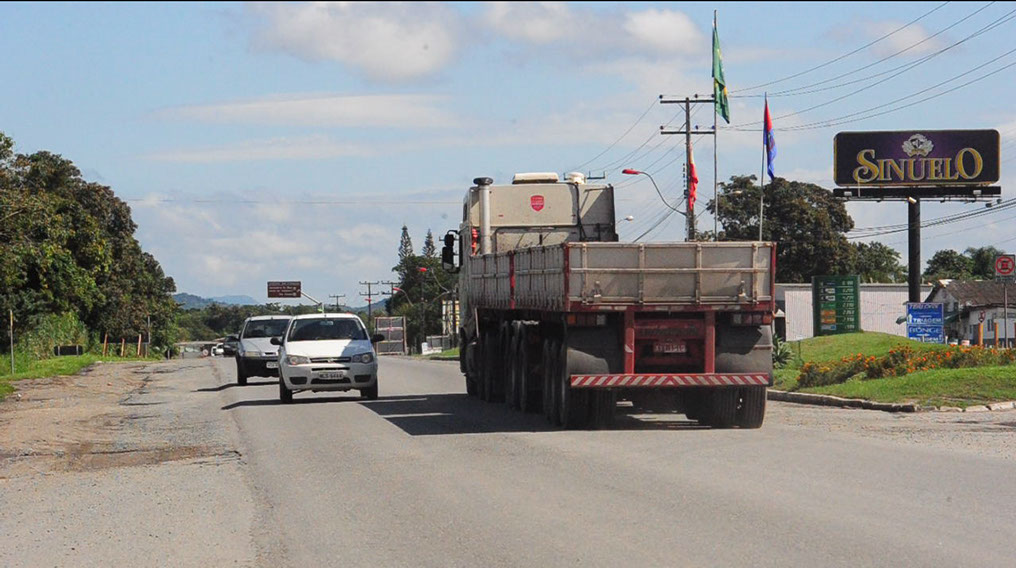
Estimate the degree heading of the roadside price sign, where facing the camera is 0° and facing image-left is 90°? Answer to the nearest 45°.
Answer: approximately 0°

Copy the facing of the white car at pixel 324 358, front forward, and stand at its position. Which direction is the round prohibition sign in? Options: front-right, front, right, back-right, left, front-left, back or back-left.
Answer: left

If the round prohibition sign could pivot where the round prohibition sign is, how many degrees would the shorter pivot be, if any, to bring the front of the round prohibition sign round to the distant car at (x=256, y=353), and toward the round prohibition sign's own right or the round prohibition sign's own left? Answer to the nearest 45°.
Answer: approximately 90° to the round prohibition sign's own right

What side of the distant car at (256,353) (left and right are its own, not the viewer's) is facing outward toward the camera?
front

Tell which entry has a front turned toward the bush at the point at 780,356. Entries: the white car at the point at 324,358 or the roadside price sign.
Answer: the roadside price sign

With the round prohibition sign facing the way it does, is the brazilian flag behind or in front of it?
behind

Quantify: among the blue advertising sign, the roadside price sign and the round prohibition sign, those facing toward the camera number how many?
3

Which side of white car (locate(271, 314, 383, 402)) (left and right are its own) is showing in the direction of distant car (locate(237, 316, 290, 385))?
back

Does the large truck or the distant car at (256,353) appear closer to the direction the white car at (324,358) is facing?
the large truck

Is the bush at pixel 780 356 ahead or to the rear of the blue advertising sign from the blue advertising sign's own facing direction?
ahead

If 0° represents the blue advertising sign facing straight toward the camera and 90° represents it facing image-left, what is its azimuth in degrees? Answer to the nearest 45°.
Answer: approximately 0°

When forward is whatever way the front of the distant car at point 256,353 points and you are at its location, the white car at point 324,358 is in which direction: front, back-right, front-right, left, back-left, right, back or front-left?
front
